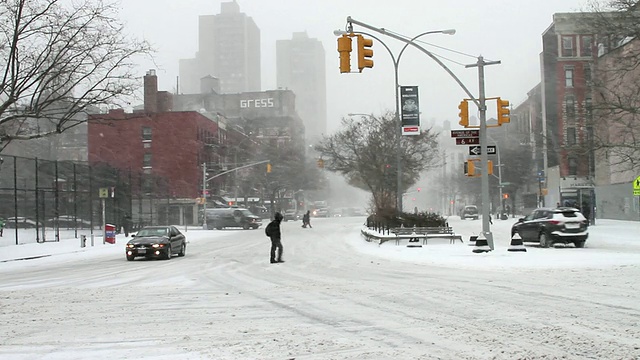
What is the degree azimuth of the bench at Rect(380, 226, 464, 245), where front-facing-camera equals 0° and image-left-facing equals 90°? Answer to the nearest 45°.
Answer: approximately 0°

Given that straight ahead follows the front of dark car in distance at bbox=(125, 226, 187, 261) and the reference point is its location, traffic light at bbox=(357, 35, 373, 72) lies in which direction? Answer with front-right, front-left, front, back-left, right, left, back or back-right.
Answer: left
